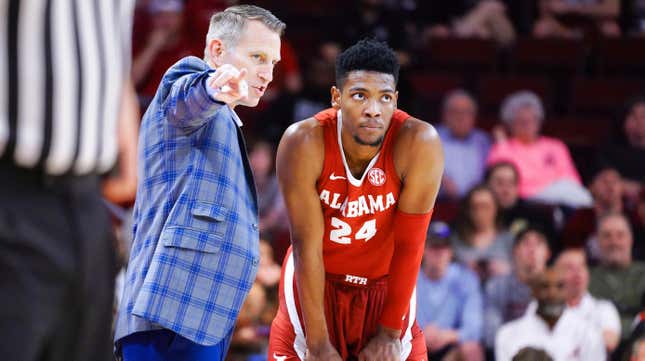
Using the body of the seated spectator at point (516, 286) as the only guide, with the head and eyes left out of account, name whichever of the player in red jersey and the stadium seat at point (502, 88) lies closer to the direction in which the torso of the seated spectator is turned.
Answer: the player in red jersey

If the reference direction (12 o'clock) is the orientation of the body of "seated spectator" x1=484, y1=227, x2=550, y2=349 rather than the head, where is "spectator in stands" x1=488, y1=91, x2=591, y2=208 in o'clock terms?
The spectator in stands is roughly at 6 o'clock from the seated spectator.

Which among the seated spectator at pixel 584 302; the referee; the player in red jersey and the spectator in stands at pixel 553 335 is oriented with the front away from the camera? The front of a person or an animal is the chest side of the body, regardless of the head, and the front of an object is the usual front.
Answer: the referee

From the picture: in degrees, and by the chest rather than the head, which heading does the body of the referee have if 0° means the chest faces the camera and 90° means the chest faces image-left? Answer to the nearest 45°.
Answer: approximately 180°

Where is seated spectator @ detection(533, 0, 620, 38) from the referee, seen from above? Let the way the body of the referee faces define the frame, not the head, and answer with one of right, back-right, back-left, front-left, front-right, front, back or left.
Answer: front-right

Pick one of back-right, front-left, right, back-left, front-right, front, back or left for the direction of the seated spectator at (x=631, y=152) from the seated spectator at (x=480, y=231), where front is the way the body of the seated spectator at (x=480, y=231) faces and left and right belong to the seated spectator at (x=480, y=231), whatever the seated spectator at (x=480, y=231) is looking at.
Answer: back-left

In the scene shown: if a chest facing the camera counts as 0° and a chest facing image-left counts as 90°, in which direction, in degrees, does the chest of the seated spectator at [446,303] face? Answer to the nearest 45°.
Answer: approximately 45°

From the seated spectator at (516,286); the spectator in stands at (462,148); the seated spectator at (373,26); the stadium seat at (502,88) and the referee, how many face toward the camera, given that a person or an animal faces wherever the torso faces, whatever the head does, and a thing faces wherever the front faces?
4

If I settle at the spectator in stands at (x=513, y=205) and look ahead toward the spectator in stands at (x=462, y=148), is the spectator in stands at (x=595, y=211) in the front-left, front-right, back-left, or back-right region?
back-right
